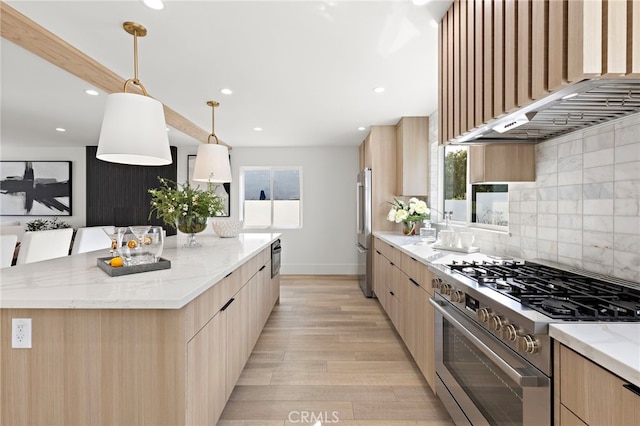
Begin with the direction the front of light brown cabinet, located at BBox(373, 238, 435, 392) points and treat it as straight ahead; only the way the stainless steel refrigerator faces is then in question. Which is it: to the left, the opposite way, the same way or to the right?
the same way

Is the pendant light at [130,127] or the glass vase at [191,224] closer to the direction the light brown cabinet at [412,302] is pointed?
the glass vase

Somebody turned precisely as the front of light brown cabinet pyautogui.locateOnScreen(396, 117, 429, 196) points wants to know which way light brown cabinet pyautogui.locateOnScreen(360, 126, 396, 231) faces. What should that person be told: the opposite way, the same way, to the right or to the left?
the same way

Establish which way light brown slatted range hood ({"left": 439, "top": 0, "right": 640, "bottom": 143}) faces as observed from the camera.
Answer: facing the viewer and to the left of the viewer

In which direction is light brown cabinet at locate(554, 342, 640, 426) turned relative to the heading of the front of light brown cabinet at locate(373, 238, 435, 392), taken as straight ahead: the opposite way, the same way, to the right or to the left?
the same way

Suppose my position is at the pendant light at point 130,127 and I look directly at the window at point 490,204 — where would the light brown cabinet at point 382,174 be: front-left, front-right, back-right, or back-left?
front-left

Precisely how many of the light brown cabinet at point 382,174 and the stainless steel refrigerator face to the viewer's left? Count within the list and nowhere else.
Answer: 2

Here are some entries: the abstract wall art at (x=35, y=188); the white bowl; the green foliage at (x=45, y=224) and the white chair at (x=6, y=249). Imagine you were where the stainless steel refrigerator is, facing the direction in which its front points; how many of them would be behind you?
0

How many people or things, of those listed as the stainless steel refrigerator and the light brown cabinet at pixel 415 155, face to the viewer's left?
2

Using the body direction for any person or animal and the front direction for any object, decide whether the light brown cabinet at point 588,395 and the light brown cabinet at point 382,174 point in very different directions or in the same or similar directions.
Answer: same or similar directions

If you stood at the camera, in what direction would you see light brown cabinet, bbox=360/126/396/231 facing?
facing to the left of the viewer

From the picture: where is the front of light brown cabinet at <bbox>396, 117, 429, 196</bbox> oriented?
to the viewer's left

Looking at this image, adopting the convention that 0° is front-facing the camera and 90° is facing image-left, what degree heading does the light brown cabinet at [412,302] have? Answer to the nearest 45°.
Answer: approximately 90°

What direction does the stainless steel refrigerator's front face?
to the viewer's left

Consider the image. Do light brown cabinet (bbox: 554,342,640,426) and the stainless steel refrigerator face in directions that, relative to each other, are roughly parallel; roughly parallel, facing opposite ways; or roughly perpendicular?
roughly parallel
